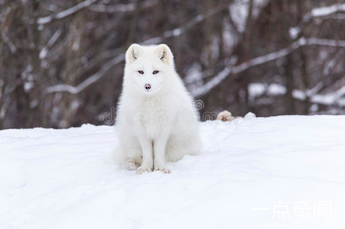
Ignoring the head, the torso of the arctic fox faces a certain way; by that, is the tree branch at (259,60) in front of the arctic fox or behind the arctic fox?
behind

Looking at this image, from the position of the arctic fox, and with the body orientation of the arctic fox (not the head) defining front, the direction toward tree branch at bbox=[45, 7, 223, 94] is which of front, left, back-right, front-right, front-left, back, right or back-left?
back

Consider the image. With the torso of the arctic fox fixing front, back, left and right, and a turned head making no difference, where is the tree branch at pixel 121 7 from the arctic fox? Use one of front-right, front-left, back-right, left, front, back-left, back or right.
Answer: back

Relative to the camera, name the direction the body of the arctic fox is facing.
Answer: toward the camera

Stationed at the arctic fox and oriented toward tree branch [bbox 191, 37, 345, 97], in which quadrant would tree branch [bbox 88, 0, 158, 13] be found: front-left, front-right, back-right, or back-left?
front-left

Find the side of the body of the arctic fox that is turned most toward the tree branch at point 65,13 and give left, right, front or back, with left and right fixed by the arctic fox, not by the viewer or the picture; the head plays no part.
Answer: back
